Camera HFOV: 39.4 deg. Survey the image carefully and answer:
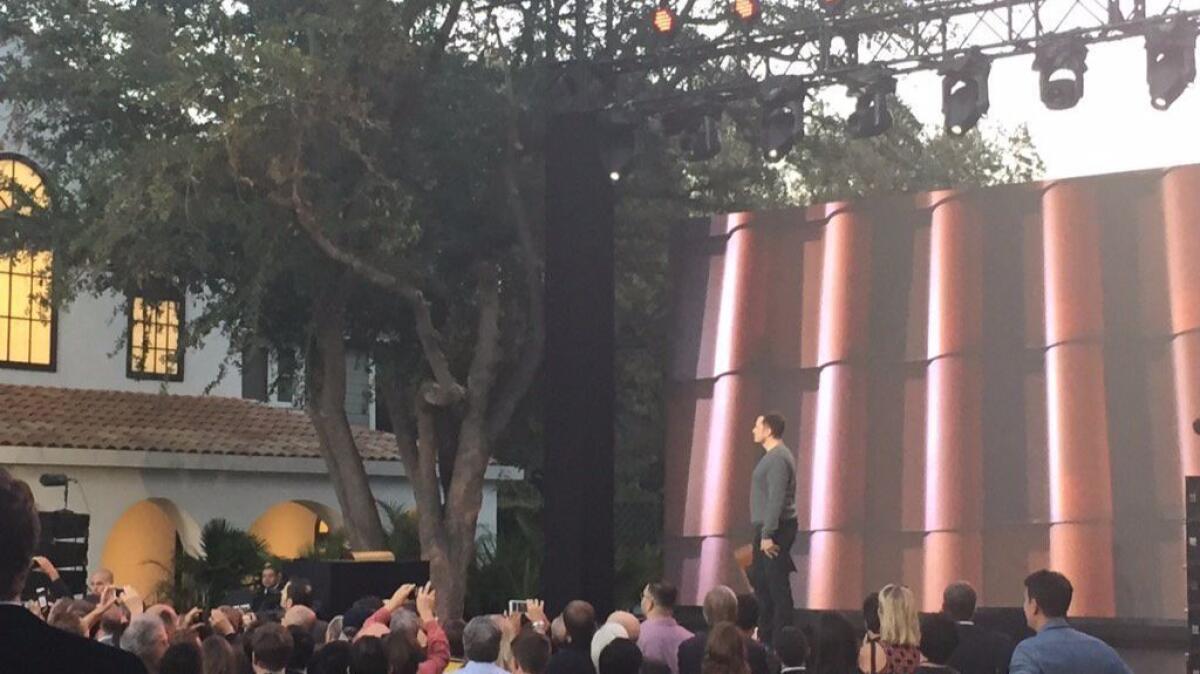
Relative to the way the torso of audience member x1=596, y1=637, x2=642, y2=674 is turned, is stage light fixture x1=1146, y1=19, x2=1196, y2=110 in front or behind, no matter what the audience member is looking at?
in front

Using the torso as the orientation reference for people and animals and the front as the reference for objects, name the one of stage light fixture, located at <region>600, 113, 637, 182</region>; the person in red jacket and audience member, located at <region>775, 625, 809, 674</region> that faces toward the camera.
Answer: the stage light fixture

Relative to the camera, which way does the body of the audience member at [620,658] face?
away from the camera

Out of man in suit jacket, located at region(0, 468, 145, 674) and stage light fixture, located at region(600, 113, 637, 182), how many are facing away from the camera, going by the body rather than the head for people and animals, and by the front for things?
1

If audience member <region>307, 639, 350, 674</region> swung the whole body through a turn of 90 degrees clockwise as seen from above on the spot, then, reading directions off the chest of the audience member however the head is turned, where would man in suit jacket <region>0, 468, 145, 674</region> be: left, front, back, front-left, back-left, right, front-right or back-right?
right

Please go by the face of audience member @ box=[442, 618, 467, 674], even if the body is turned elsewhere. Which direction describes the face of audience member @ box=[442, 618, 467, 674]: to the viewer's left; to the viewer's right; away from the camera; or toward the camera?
away from the camera

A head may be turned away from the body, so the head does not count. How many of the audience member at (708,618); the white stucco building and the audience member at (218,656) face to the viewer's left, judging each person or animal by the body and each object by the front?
0

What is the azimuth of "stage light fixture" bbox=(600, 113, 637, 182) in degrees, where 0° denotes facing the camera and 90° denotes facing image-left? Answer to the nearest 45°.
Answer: approximately 0°

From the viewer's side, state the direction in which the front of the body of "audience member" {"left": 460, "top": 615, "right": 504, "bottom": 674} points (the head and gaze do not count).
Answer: away from the camera

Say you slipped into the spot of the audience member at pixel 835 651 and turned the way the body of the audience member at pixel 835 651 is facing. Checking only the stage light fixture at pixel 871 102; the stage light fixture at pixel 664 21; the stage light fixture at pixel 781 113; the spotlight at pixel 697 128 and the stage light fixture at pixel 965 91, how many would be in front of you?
5

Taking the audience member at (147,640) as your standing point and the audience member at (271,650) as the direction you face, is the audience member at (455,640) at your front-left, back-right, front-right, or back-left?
front-left

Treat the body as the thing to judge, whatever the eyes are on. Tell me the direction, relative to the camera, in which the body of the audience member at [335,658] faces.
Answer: away from the camera

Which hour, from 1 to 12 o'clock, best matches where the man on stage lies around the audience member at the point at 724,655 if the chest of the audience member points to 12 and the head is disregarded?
The man on stage is roughly at 12 o'clock from the audience member.

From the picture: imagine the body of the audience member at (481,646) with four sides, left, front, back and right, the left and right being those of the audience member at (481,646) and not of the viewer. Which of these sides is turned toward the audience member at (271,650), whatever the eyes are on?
left

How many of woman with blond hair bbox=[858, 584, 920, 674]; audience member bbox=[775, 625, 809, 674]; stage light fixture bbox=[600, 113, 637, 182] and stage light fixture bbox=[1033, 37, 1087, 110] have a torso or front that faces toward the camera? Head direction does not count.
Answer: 2

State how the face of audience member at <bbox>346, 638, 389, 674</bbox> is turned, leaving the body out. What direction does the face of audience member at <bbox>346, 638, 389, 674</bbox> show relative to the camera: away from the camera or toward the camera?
away from the camera

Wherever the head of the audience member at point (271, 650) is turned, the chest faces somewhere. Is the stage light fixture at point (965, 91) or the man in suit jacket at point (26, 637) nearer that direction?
the stage light fixture

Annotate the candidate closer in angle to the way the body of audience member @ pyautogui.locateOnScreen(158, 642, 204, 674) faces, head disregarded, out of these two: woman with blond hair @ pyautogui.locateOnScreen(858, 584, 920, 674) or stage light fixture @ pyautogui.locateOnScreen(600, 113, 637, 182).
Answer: the stage light fixture

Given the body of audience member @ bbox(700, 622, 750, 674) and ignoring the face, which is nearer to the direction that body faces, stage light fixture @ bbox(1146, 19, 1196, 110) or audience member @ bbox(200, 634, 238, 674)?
the stage light fixture

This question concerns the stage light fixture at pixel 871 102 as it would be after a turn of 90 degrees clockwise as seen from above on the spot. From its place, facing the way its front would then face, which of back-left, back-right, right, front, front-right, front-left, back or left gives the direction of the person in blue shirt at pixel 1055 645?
back-left
